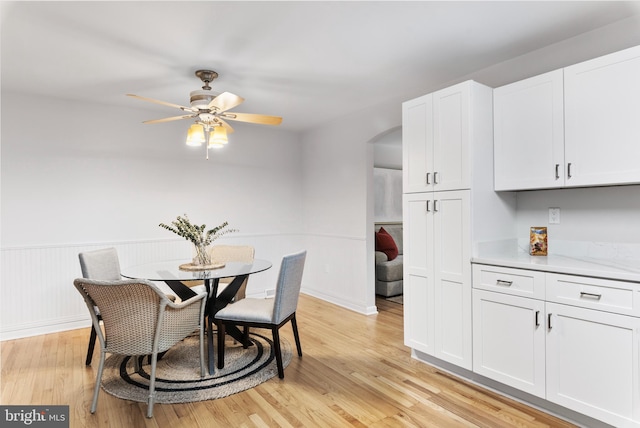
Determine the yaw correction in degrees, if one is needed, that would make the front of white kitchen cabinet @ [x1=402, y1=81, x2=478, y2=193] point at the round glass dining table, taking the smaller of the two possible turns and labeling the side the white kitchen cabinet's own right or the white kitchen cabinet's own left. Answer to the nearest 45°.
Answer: approximately 45° to the white kitchen cabinet's own right

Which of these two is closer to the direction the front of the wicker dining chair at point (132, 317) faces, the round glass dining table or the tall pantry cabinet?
the round glass dining table

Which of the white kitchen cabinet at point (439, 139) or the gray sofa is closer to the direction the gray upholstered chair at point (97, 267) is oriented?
the white kitchen cabinet

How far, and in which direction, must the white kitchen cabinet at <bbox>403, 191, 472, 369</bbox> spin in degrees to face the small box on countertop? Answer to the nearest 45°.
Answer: approximately 135° to its left

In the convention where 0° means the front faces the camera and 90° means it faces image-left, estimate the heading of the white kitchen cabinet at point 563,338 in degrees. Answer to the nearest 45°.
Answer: approximately 45°

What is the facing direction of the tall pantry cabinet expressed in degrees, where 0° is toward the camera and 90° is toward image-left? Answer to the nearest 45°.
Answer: approximately 45°

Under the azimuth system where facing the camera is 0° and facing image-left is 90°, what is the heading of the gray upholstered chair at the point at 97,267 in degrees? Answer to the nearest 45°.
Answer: approximately 315°
